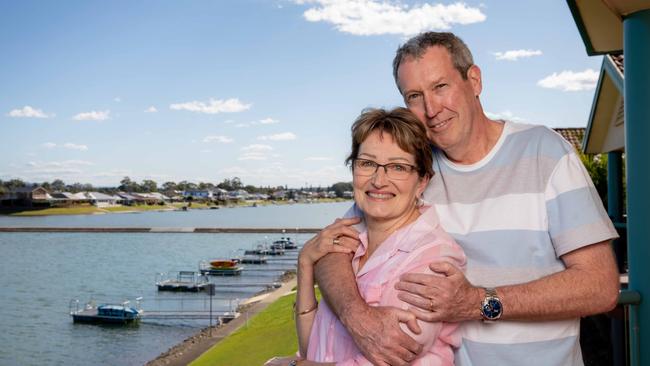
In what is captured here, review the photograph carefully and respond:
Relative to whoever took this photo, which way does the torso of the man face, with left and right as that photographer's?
facing the viewer and to the left of the viewer

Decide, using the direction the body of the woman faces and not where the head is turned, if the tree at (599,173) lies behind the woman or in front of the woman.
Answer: behind

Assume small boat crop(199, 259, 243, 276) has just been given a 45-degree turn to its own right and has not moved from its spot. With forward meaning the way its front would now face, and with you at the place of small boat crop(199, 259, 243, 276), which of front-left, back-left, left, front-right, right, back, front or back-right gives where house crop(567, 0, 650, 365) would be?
back-left

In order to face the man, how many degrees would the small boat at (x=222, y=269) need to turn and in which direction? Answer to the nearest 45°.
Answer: approximately 90° to its left

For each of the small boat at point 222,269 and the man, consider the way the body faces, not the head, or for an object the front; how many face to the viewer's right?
0

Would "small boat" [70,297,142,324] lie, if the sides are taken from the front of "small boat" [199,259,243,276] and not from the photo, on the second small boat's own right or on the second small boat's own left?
on the second small boat's own left

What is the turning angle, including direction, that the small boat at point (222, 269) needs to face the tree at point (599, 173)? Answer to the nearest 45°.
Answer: approximately 90° to its left

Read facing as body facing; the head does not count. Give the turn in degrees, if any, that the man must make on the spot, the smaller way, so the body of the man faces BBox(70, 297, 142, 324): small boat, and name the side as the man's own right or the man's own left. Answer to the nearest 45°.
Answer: approximately 90° to the man's own right

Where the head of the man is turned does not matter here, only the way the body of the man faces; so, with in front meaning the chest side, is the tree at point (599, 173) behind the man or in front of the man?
behind

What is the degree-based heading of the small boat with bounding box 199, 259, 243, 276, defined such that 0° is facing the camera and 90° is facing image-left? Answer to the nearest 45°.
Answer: approximately 90°

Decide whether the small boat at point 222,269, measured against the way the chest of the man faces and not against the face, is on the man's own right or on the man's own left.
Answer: on the man's own right
